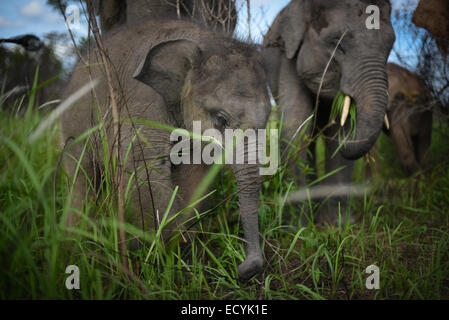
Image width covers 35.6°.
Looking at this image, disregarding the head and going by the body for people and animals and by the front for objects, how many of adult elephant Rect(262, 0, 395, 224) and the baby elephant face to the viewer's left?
0

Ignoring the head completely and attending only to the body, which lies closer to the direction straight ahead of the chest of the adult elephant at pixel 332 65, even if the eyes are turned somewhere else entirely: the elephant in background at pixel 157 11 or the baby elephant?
the baby elephant

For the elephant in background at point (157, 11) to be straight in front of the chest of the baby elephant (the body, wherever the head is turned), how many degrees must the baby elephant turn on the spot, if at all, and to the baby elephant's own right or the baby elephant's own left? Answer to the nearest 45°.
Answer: approximately 135° to the baby elephant's own left

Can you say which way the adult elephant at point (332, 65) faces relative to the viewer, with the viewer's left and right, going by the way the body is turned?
facing the viewer and to the right of the viewer

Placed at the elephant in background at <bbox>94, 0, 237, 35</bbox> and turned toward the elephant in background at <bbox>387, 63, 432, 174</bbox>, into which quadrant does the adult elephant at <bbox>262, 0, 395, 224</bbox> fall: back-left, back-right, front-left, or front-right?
front-right

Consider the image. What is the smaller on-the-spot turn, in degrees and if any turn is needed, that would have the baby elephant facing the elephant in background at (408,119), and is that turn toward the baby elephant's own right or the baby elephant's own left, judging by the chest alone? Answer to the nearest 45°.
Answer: approximately 90° to the baby elephant's own left

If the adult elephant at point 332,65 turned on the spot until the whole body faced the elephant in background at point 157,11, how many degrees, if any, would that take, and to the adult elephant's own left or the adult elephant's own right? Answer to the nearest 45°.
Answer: approximately 135° to the adult elephant's own right

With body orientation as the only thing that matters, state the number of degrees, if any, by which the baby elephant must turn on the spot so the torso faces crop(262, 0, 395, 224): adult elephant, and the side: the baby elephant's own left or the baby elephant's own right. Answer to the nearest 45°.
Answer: approximately 90° to the baby elephant's own left

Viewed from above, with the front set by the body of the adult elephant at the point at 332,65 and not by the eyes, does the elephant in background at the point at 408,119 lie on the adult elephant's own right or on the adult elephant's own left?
on the adult elephant's own left

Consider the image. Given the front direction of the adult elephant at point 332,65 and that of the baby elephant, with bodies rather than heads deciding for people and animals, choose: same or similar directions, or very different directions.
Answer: same or similar directions
